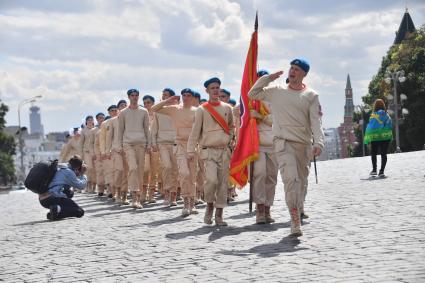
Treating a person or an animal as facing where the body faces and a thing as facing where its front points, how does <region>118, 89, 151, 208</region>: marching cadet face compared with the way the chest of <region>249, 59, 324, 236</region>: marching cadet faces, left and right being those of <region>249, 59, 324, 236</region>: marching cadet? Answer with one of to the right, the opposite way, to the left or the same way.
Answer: the same way

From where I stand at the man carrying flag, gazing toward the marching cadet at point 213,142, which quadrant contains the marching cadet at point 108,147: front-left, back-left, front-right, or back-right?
front-right

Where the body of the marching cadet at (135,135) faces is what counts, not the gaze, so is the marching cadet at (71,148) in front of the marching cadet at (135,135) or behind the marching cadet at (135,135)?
behind

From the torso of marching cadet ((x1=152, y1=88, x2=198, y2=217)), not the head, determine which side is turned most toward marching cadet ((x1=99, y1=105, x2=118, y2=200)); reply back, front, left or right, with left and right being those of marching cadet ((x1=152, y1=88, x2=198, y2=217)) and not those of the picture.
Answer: back

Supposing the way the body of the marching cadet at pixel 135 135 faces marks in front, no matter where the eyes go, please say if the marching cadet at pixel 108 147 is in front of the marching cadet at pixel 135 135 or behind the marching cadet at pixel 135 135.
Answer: behind

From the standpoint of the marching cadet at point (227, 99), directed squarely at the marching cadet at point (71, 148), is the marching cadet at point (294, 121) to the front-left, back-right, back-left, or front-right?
back-left

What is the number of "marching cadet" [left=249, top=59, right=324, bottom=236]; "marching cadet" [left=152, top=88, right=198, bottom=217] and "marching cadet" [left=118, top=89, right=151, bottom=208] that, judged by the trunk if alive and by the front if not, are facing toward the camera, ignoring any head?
3

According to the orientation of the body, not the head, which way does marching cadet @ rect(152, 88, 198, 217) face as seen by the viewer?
toward the camera

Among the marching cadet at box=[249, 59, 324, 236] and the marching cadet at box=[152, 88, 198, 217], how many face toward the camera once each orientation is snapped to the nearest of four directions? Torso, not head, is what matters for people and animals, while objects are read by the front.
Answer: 2

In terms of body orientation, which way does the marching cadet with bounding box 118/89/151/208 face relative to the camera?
toward the camera

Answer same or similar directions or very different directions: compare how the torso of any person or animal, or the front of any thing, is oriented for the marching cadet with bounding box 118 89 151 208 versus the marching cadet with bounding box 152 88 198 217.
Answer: same or similar directions

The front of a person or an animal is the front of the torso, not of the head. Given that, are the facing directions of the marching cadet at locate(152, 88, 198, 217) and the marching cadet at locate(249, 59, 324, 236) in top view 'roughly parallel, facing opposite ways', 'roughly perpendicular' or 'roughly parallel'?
roughly parallel
